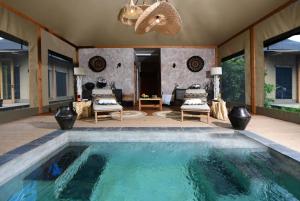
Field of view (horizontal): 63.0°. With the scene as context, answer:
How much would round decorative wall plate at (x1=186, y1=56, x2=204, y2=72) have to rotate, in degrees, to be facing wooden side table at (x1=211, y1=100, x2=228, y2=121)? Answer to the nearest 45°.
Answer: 0° — it already faces it

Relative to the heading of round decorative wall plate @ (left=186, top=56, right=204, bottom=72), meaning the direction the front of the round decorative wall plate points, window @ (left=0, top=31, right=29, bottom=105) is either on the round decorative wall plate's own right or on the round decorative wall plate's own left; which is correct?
on the round decorative wall plate's own right

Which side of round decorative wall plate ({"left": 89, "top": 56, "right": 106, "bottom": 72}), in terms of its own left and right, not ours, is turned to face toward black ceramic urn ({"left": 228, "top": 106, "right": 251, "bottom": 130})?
front

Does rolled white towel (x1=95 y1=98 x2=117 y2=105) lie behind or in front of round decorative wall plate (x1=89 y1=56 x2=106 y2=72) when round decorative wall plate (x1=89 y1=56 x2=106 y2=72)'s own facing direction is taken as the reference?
in front

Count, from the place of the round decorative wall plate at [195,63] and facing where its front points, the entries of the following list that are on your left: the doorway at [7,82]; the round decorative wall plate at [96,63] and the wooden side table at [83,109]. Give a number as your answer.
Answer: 0

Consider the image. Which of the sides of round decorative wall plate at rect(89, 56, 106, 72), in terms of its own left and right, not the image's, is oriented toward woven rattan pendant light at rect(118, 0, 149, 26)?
front

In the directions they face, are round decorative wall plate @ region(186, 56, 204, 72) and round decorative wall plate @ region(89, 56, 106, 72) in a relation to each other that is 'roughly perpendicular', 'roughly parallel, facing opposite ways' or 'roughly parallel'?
roughly parallel

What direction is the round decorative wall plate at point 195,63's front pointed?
toward the camera

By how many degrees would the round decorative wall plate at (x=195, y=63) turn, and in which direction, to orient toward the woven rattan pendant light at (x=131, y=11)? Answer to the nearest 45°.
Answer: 0° — it already faces it

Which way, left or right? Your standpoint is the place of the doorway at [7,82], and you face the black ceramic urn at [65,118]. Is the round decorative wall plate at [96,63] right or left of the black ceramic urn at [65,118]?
left

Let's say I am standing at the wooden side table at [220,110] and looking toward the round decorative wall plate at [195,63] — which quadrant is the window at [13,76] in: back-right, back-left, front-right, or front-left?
front-left

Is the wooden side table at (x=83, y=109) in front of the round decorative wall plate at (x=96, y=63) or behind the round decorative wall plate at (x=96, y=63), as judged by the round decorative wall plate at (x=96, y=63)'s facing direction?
in front

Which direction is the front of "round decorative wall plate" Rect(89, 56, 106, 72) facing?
toward the camera

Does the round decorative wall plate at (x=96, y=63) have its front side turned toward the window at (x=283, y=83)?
no

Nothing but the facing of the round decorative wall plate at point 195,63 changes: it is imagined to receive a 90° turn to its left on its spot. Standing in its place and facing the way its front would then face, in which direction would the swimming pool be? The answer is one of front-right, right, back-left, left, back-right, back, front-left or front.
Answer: right

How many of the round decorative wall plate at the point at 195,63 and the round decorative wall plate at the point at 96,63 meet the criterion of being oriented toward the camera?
2

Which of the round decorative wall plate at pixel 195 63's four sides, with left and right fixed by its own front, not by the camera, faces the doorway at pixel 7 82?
right
